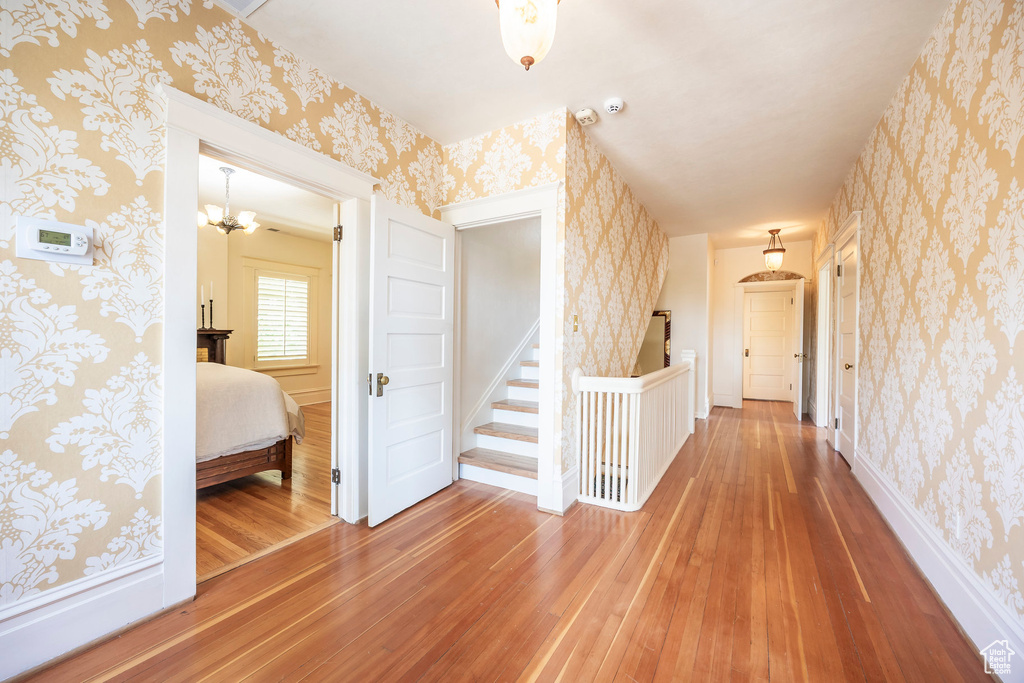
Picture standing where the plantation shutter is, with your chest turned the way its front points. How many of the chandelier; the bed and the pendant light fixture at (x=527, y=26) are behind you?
0

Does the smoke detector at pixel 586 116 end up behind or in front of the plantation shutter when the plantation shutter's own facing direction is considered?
in front

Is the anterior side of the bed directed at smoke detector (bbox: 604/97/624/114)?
yes

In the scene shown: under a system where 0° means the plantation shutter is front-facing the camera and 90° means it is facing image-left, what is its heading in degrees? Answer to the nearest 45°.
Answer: approximately 315°

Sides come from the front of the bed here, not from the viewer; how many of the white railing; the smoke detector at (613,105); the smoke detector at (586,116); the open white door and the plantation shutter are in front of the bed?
4

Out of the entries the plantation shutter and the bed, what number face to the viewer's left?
0

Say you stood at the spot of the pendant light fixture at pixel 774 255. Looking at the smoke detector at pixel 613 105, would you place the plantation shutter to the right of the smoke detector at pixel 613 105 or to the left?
right

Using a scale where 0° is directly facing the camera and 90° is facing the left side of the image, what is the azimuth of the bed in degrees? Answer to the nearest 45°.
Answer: approximately 315°

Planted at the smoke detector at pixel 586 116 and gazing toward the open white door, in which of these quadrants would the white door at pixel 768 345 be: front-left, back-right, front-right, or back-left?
back-right

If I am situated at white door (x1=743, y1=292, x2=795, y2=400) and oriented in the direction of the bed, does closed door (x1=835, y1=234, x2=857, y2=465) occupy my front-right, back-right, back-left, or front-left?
front-left

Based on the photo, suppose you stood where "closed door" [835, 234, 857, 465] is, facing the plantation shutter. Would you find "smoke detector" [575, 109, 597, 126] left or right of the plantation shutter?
left
